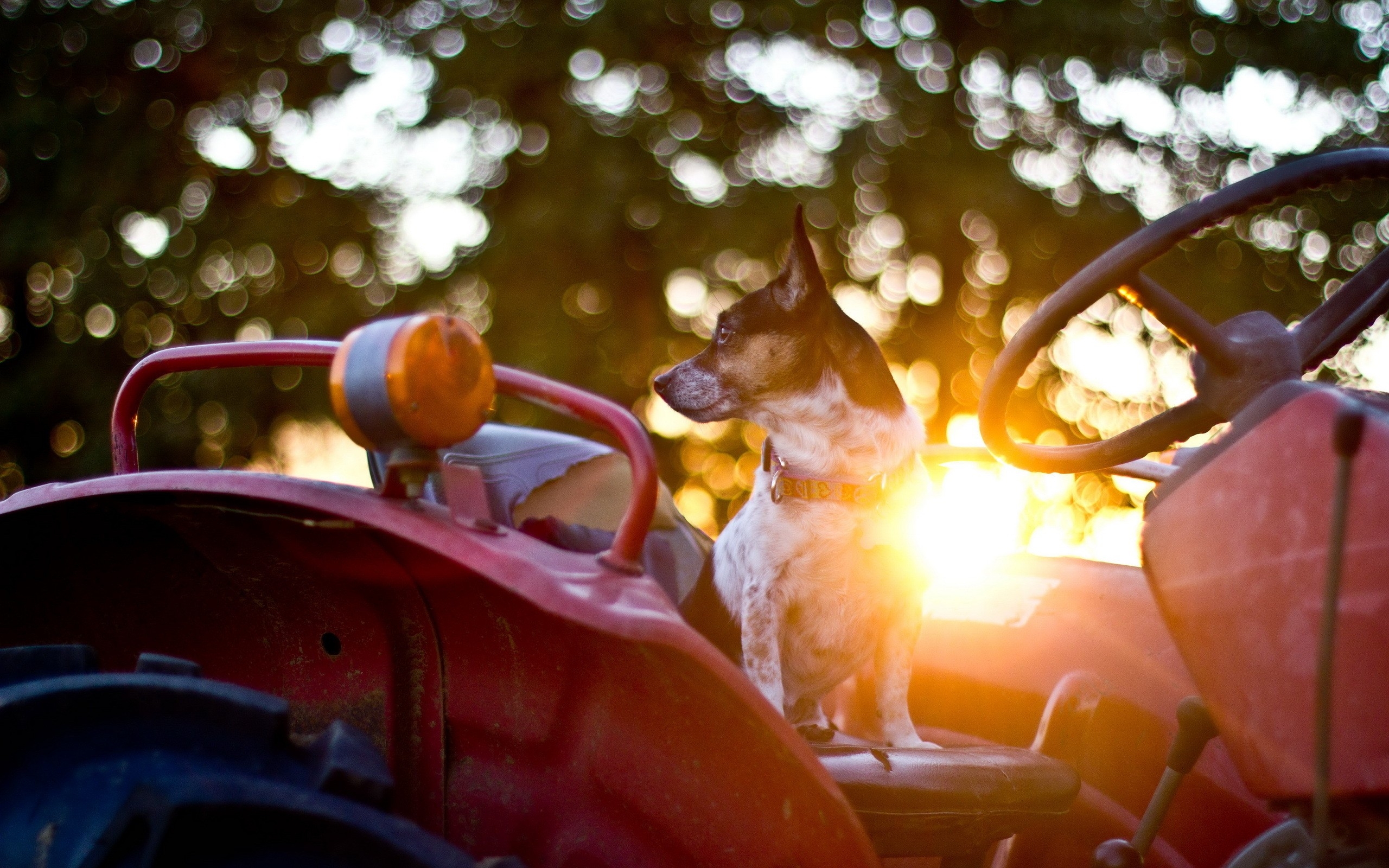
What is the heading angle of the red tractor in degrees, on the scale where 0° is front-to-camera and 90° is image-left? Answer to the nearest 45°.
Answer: approximately 270°
